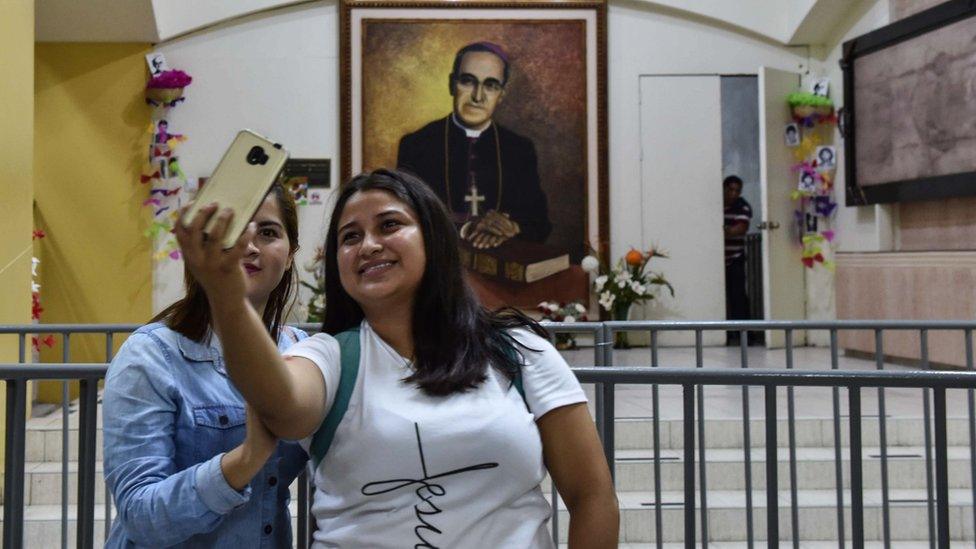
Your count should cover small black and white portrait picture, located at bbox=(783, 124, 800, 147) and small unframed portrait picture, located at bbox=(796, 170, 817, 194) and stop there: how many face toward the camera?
2

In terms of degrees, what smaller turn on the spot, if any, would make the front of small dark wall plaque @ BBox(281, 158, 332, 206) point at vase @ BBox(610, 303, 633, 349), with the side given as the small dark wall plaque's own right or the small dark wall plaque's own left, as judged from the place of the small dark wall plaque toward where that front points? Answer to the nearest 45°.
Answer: approximately 90° to the small dark wall plaque's own left

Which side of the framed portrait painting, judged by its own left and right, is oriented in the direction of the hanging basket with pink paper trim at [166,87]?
right

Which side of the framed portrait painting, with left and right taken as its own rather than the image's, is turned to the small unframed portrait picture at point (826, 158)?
left

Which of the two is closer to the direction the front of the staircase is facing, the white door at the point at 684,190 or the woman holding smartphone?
the woman holding smartphone

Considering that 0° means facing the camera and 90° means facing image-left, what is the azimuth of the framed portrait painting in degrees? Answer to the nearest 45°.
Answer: approximately 0°

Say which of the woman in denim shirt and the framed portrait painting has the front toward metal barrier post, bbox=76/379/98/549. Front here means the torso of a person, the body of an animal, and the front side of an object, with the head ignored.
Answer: the framed portrait painting
